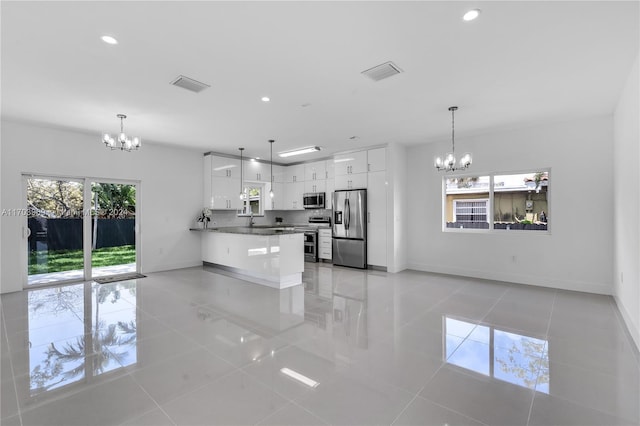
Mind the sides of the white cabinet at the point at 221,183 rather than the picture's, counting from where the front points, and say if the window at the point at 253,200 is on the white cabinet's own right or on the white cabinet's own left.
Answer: on the white cabinet's own left

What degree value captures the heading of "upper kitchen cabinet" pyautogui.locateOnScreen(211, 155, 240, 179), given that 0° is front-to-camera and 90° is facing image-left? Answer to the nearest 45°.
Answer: approximately 315°

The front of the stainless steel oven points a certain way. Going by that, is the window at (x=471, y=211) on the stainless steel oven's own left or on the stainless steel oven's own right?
on the stainless steel oven's own left

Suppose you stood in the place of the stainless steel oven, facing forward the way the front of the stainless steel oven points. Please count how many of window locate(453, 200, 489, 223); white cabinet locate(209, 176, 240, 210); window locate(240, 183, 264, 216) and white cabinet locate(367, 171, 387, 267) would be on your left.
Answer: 2

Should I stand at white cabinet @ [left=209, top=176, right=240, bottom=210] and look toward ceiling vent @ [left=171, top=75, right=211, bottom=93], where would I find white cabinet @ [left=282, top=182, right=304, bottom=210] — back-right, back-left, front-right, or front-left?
back-left

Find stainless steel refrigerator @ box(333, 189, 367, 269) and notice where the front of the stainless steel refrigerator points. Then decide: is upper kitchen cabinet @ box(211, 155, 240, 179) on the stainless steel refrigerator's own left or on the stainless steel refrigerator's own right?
on the stainless steel refrigerator's own right

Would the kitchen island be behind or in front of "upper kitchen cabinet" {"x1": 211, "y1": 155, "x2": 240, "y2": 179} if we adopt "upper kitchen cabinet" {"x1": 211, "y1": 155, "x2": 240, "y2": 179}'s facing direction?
in front

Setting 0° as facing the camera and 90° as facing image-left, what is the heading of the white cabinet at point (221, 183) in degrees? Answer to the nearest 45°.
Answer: approximately 315°

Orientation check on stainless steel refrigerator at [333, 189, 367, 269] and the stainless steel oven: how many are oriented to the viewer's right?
0

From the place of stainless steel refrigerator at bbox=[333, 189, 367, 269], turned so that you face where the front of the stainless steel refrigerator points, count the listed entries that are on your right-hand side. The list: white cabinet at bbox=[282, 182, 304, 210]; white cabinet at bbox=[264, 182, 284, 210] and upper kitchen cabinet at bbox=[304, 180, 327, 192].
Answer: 3
